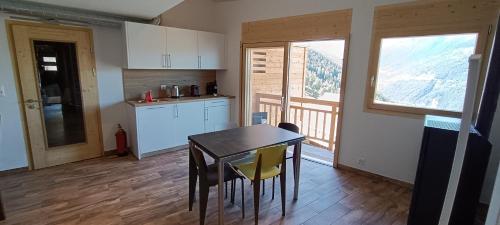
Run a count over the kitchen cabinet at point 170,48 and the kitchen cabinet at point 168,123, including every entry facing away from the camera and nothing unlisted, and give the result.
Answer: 0

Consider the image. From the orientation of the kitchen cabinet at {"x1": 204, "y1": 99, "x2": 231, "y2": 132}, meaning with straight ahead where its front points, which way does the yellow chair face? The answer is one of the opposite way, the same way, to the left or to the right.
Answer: the opposite way

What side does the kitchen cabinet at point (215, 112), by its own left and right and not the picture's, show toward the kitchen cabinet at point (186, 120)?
right

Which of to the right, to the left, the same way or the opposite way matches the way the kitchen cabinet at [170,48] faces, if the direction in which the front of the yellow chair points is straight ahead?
the opposite way

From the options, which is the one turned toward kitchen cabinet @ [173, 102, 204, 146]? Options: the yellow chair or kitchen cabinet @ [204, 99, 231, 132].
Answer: the yellow chair

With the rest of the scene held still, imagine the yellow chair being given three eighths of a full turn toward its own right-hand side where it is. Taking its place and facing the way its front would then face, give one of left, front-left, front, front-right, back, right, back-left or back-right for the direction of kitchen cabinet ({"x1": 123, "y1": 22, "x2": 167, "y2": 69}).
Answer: back-left

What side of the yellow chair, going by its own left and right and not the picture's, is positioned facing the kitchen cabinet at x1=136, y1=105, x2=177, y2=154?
front

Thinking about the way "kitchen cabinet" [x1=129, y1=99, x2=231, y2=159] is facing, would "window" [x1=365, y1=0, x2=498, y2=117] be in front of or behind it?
in front

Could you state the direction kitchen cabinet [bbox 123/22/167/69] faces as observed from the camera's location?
facing the viewer and to the right of the viewer
